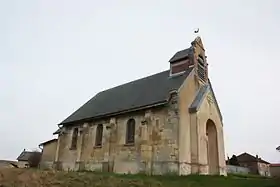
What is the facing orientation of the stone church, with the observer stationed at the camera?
facing the viewer and to the right of the viewer

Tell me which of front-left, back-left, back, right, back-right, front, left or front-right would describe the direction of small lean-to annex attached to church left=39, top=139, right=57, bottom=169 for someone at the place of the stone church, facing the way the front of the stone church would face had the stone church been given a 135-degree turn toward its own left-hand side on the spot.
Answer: front-left
